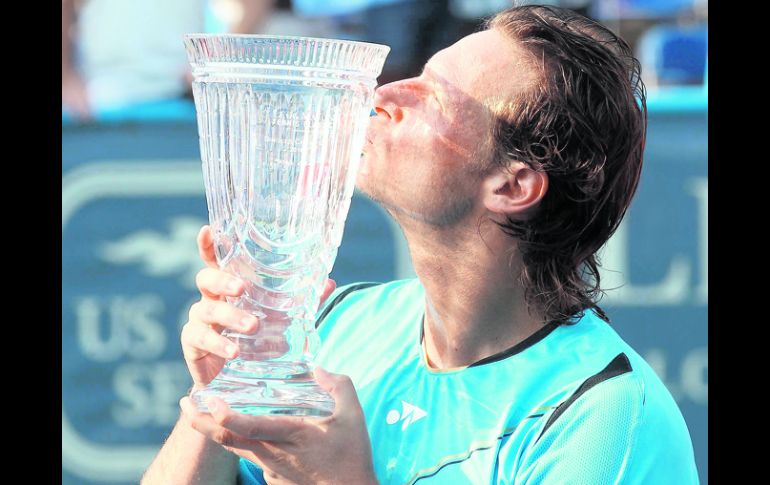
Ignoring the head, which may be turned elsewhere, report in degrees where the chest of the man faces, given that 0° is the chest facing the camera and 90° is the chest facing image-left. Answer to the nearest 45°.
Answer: approximately 45°

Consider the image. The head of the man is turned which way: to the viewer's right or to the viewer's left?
to the viewer's left
